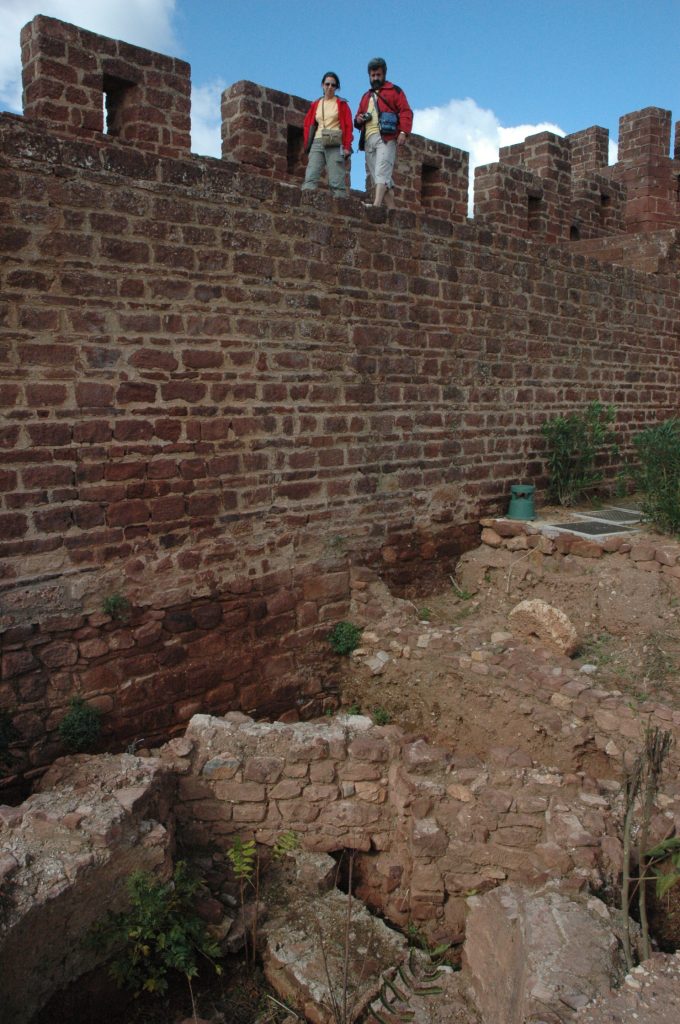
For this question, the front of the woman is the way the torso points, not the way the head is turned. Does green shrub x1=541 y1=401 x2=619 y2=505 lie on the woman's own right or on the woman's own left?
on the woman's own left

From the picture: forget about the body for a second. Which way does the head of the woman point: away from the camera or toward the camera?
toward the camera

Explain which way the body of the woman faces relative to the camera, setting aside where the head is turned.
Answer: toward the camera

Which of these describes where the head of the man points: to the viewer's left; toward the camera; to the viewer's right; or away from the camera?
toward the camera

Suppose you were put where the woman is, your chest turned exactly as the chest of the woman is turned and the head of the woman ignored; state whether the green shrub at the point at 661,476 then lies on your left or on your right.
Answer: on your left
